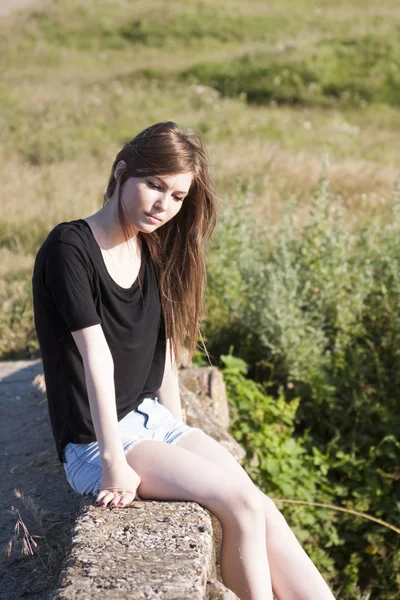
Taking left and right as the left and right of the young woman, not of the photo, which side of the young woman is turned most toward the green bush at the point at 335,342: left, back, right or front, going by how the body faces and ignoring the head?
left

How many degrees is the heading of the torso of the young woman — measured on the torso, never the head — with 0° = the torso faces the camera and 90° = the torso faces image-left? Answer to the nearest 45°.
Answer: approximately 315°
